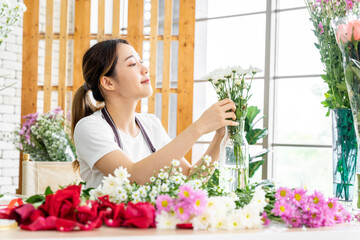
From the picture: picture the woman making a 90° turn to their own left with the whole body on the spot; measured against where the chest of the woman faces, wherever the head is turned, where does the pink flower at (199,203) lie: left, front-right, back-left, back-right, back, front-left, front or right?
back-right

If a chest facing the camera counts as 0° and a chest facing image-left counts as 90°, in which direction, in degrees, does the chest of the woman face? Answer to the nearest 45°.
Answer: approximately 315°

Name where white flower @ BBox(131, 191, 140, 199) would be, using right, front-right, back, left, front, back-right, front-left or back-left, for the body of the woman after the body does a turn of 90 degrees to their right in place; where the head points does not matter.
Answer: front-left

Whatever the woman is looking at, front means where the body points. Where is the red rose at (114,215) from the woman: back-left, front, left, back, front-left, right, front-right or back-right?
front-right

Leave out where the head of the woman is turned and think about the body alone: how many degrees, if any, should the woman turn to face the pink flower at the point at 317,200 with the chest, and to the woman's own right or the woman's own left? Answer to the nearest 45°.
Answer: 0° — they already face it

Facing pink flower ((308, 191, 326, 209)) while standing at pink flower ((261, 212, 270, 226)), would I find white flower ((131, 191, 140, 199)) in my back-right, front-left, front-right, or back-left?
back-left

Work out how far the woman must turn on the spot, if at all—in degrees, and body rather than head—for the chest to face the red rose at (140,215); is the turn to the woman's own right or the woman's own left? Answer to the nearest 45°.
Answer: approximately 45° to the woman's own right

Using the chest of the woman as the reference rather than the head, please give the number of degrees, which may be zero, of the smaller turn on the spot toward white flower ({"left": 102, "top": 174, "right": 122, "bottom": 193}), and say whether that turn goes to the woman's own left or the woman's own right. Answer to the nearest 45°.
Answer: approximately 45° to the woman's own right

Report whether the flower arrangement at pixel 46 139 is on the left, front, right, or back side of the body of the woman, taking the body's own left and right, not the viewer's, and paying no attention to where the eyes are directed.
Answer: back
